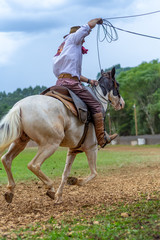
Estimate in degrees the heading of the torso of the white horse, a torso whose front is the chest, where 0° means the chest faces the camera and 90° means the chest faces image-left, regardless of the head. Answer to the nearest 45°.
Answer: approximately 225°
